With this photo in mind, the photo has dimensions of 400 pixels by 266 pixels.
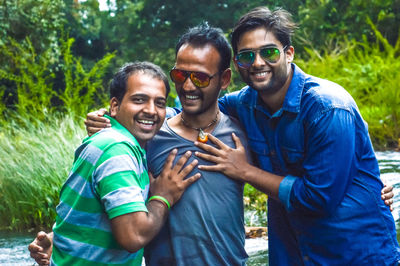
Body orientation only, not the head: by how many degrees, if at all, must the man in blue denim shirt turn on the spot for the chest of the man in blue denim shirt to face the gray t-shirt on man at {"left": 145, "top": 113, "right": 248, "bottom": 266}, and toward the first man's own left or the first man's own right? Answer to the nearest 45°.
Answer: approximately 45° to the first man's own right

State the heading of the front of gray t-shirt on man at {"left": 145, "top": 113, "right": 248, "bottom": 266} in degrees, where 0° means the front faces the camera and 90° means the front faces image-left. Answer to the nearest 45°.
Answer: approximately 0°

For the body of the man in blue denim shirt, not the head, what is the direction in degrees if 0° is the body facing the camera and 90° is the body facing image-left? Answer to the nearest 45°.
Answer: approximately 45°

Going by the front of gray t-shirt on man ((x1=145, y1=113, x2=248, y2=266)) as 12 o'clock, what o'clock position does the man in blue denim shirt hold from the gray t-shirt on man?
The man in blue denim shirt is roughly at 9 o'clock from the gray t-shirt on man.

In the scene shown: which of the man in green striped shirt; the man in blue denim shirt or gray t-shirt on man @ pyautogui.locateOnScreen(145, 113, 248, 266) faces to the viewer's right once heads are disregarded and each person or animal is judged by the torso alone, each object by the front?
the man in green striped shirt
